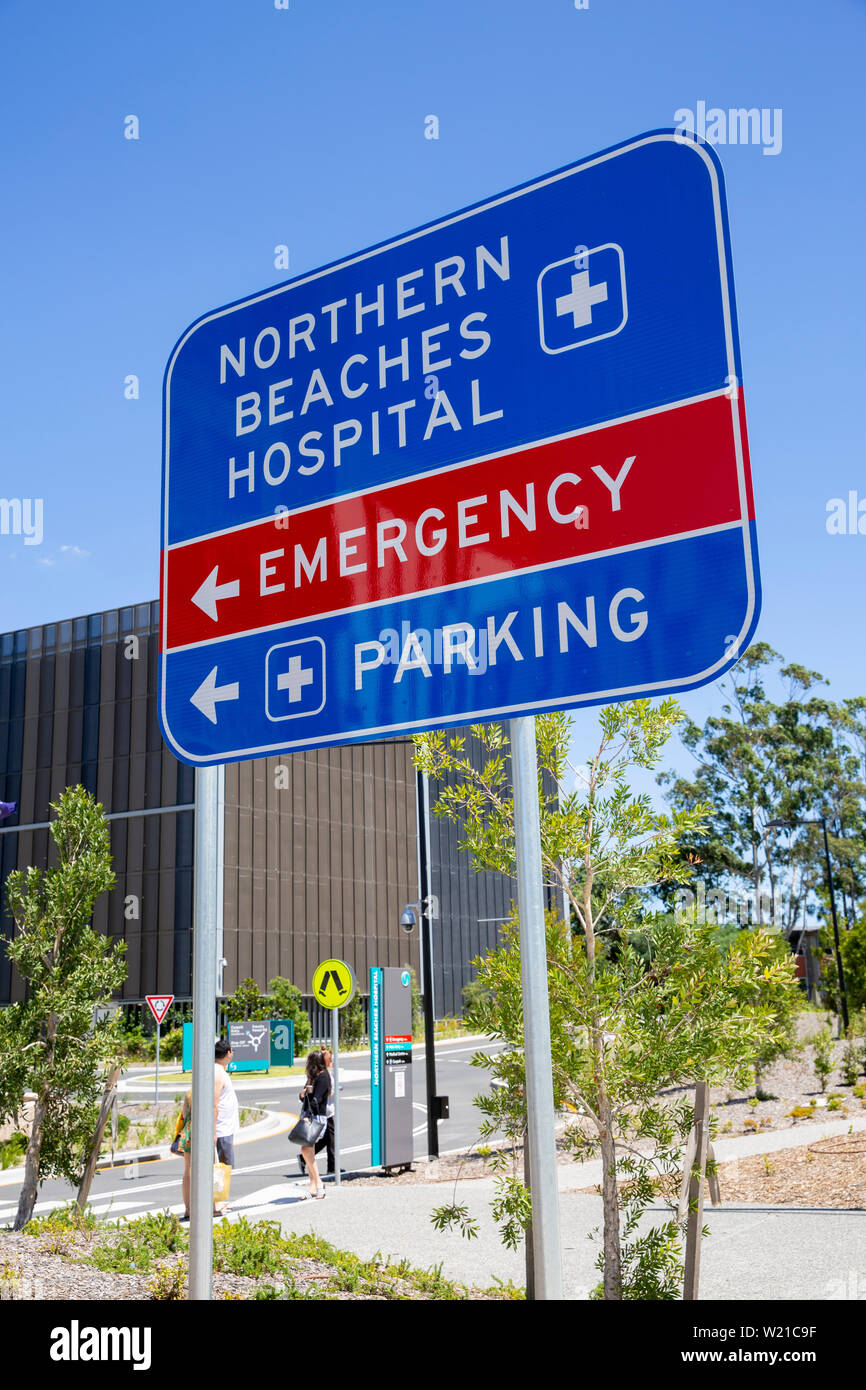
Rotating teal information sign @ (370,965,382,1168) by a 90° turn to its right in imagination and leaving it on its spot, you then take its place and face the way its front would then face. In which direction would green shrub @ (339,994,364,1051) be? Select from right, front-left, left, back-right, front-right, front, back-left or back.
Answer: right

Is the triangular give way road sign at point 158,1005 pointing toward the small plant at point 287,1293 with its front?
yes

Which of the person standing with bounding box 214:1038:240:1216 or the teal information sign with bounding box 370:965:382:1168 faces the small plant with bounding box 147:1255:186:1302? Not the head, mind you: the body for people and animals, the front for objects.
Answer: the teal information sign

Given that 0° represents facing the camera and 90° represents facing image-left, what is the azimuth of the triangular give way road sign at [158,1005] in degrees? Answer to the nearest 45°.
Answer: approximately 0°

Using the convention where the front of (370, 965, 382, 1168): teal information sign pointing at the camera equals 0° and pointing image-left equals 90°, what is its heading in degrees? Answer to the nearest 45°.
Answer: approximately 0°

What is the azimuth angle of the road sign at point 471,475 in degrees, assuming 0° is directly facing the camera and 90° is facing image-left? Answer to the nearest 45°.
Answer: approximately 45°
